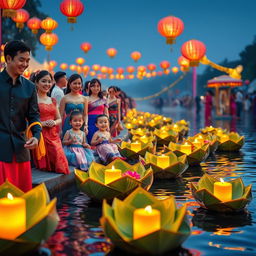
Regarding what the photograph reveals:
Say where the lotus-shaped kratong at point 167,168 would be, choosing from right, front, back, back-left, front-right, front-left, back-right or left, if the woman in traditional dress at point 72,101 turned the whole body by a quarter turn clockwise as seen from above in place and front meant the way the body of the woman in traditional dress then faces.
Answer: back-left

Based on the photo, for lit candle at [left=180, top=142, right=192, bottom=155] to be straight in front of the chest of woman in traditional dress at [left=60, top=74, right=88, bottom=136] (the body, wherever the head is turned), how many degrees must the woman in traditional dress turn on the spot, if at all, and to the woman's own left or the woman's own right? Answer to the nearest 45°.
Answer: approximately 90° to the woman's own left

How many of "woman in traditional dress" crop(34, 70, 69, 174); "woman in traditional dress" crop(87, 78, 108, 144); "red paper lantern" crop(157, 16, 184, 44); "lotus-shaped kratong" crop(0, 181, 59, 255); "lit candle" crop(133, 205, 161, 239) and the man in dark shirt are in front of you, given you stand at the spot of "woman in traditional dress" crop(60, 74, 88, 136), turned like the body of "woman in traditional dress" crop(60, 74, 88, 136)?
4

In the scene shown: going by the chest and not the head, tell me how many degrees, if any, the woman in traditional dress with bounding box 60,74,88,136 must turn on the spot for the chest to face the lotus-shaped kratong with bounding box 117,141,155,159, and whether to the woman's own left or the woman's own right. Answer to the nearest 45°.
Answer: approximately 135° to the woman's own left

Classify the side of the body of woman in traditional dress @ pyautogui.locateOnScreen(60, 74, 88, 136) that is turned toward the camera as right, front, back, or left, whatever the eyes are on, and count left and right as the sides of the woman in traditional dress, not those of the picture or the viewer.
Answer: front

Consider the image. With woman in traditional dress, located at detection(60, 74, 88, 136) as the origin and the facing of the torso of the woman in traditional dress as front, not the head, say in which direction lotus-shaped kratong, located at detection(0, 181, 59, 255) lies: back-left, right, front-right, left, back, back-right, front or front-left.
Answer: front

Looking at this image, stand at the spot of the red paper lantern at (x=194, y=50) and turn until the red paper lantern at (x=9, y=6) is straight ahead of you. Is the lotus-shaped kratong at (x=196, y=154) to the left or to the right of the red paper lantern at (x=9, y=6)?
left

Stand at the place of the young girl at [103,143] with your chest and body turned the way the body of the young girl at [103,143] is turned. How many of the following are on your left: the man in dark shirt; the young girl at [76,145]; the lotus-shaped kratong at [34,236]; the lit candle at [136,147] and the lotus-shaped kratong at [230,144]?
2

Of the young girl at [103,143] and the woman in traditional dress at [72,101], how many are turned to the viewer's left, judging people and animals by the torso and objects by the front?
0

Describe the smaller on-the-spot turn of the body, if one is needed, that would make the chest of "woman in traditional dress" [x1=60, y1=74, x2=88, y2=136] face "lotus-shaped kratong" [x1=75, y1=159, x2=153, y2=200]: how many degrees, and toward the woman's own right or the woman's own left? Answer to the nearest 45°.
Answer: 0° — they already face it

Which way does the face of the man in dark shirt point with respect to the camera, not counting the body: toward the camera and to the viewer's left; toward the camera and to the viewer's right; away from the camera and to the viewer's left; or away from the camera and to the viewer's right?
toward the camera and to the viewer's right

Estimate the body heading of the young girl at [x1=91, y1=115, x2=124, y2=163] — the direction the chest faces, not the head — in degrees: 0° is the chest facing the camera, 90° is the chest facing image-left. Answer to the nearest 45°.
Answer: approximately 315°

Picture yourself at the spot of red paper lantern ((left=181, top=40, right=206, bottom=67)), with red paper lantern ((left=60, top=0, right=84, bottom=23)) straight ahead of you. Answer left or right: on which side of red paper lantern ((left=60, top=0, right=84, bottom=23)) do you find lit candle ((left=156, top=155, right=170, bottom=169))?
left

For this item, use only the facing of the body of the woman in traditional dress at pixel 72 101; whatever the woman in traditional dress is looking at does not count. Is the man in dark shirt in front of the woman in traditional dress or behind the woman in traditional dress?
in front

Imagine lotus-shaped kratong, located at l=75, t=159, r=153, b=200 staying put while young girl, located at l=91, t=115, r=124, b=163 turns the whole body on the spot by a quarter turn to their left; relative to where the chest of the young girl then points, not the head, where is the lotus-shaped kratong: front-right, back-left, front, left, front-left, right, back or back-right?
back-right

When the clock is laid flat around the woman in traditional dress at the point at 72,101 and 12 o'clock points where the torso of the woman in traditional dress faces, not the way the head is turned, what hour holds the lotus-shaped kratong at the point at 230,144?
The lotus-shaped kratong is roughly at 8 o'clock from the woman in traditional dress.
